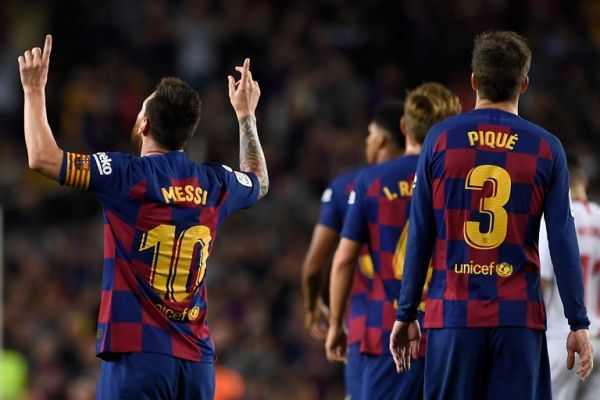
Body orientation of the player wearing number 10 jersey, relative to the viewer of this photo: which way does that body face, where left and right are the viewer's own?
facing away from the viewer and to the left of the viewer

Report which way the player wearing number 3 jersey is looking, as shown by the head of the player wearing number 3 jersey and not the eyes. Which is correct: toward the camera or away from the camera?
away from the camera

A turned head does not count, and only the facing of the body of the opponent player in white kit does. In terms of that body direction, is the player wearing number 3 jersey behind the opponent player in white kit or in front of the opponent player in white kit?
behind

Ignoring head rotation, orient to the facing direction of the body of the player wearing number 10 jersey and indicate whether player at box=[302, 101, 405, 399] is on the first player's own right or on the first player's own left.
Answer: on the first player's own right

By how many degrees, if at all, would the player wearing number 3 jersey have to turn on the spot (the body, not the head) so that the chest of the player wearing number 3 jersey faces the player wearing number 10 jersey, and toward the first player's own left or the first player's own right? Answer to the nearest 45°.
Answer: approximately 90° to the first player's own left

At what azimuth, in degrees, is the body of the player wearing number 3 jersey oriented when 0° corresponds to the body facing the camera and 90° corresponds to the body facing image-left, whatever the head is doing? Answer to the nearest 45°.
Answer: approximately 180°

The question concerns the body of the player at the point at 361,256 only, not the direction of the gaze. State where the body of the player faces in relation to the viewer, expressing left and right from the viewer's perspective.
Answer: facing away from the viewer and to the left of the viewer

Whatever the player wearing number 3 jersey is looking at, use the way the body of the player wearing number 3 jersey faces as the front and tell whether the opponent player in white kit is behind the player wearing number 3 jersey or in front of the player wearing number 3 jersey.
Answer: in front

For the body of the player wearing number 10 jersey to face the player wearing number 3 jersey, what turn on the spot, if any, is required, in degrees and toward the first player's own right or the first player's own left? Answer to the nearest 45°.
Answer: approximately 135° to the first player's own right

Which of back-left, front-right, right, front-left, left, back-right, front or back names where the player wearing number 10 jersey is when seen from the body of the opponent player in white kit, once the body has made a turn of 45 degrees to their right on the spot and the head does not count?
back

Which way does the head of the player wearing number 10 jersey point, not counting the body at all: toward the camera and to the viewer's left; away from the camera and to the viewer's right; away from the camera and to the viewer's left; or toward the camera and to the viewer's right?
away from the camera and to the viewer's left

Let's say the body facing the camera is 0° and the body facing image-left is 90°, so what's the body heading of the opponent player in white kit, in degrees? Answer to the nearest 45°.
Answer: approximately 180°

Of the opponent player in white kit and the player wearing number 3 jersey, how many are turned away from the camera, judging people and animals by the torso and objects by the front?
2
